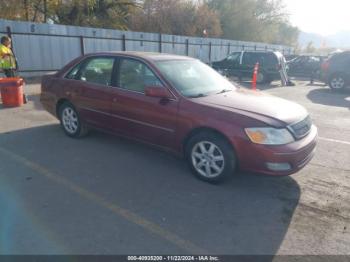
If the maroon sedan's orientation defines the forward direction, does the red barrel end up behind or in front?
behind

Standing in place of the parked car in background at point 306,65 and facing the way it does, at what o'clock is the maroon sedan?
The maroon sedan is roughly at 9 o'clock from the parked car in background.

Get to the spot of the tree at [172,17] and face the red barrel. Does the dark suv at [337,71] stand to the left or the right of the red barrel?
left

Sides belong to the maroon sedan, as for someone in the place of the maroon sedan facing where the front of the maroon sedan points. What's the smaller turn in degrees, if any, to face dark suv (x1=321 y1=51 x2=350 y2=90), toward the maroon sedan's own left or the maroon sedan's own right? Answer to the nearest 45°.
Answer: approximately 90° to the maroon sedan's own left

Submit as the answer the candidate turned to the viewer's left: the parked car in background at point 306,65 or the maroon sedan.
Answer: the parked car in background

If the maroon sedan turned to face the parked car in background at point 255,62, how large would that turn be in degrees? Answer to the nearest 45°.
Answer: approximately 135° to its left

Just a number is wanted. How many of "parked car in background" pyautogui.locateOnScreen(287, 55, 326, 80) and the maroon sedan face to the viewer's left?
1

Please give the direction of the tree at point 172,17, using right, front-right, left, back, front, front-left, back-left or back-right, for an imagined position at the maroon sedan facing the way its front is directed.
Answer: back-left

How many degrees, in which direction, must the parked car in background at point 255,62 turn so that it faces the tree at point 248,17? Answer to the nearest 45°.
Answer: approximately 45° to its right

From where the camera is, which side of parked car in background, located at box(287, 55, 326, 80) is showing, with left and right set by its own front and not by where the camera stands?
left

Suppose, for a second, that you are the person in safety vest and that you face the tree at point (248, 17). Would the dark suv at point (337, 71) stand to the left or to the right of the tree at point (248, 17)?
right

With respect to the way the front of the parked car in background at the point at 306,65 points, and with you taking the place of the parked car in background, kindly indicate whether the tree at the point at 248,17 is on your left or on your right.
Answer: on your right

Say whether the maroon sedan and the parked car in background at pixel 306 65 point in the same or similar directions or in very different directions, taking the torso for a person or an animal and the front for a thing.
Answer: very different directions

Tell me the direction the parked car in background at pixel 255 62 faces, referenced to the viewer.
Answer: facing away from the viewer and to the left of the viewer

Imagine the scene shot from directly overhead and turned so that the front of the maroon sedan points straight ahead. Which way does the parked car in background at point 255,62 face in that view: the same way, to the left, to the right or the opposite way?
the opposite way
